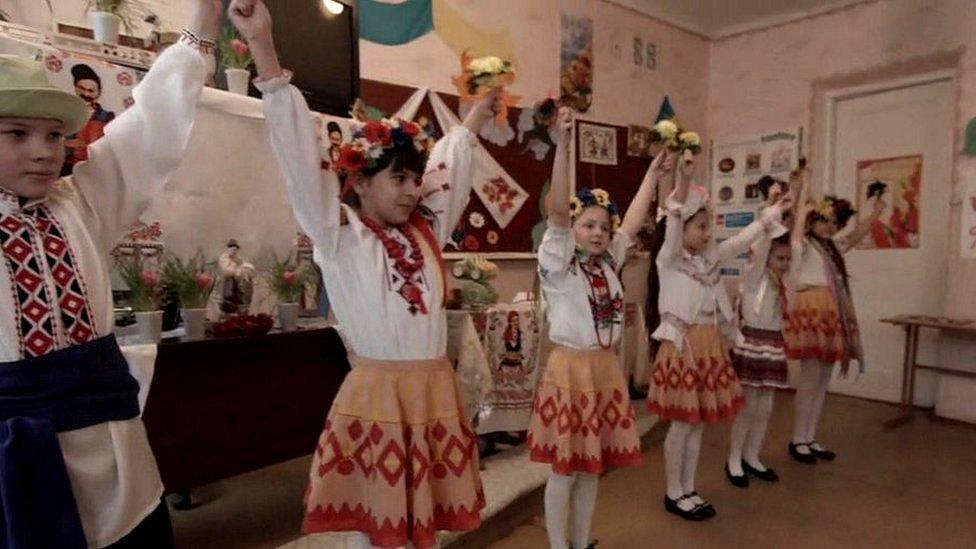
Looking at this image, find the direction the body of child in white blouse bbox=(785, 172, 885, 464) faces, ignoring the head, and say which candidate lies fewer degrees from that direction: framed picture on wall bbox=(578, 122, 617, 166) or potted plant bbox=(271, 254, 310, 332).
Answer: the potted plant

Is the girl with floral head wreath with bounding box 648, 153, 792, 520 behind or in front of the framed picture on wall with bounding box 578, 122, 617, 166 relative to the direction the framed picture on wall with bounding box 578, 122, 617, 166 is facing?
in front

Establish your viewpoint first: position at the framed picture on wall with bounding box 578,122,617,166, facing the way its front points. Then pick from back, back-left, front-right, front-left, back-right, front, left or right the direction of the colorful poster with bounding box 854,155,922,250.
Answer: front-left

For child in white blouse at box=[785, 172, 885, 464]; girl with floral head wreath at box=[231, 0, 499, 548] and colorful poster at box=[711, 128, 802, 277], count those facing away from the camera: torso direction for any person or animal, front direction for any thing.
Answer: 0

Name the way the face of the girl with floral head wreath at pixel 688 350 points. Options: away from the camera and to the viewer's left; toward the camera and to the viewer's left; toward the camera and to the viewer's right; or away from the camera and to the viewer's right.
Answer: toward the camera and to the viewer's right

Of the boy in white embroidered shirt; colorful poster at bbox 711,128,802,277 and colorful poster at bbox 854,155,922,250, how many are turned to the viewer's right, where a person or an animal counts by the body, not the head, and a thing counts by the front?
0

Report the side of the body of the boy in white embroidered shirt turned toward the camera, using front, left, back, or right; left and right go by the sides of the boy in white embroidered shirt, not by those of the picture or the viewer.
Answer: front

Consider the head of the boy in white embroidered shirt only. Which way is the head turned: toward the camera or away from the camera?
toward the camera

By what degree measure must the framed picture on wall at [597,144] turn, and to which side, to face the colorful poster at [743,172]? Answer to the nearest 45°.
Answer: approximately 90° to its left

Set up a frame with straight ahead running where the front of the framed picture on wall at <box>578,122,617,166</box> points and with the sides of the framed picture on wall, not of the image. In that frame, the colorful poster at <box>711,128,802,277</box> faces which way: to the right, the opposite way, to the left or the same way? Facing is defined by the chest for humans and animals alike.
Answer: to the right

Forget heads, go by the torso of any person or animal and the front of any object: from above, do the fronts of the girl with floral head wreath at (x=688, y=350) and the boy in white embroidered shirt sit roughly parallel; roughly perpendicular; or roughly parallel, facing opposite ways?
roughly parallel

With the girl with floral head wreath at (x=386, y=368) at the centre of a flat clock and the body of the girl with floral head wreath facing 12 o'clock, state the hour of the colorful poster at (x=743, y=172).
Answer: The colorful poster is roughly at 9 o'clock from the girl with floral head wreath.

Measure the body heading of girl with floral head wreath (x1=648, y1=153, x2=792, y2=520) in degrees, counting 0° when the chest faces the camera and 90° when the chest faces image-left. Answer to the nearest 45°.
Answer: approximately 315°

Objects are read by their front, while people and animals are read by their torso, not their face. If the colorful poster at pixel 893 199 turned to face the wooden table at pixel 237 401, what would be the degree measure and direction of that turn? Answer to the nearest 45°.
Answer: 0° — it already faces it

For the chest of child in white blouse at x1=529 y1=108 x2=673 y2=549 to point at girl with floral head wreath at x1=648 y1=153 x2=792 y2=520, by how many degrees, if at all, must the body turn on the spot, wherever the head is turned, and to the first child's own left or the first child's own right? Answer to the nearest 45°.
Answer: approximately 90° to the first child's own left

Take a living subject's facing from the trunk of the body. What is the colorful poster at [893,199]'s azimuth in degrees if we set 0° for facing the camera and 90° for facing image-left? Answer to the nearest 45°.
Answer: approximately 45°

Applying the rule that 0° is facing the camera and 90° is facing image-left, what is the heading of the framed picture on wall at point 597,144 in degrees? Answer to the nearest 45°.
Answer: approximately 315°
